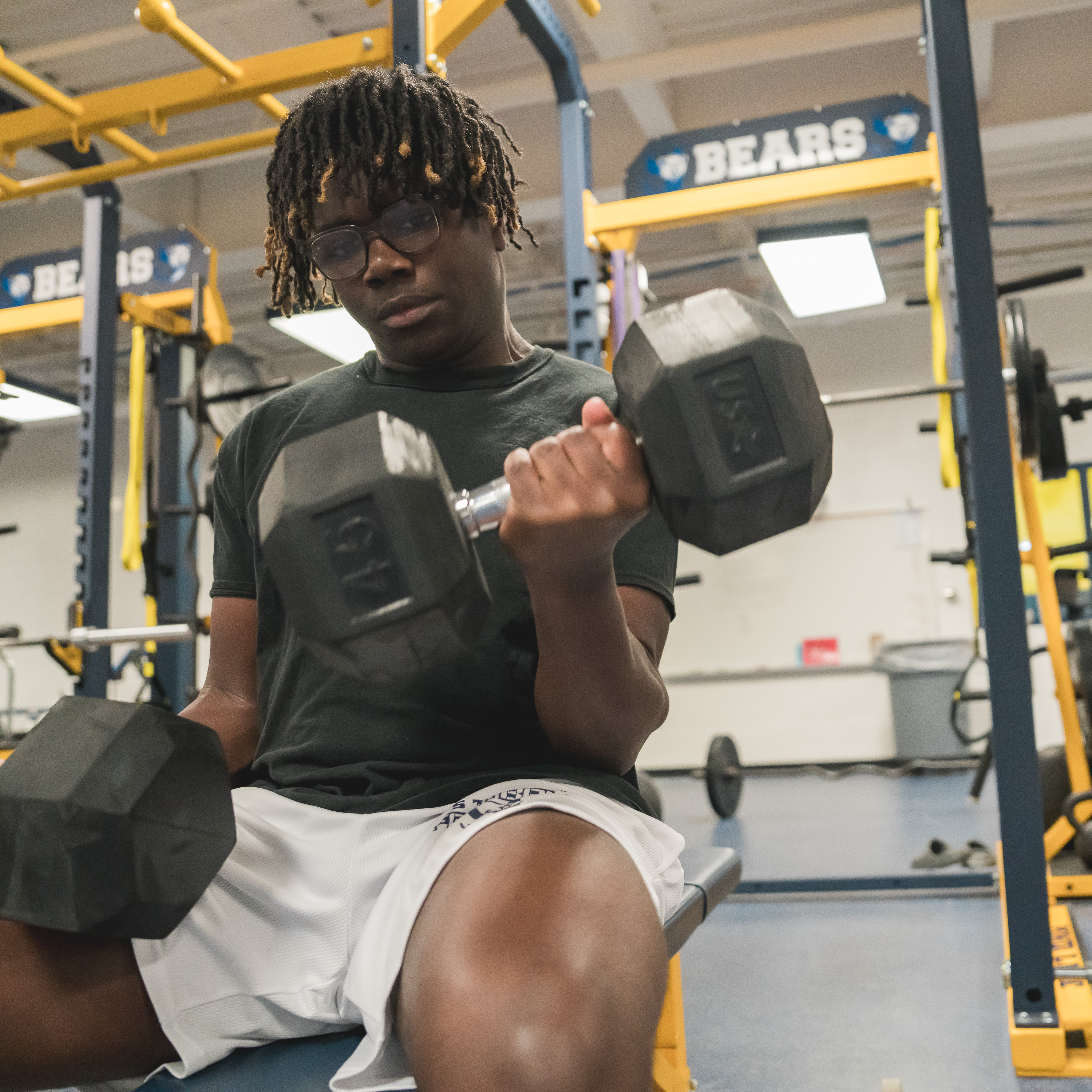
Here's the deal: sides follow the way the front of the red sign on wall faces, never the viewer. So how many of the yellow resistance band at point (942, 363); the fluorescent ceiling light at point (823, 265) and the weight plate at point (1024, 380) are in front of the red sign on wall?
3

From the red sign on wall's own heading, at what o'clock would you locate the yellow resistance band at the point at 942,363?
The yellow resistance band is roughly at 12 o'clock from the red sign on wall.

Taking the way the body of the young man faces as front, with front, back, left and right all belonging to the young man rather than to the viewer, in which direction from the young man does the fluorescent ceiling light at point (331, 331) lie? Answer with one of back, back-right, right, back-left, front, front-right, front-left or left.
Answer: back

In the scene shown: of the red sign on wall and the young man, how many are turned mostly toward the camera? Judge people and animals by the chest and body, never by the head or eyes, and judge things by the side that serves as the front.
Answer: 2

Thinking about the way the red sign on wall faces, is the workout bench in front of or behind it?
in front

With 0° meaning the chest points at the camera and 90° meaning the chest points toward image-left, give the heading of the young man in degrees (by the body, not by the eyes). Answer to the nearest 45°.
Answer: approximately 0°

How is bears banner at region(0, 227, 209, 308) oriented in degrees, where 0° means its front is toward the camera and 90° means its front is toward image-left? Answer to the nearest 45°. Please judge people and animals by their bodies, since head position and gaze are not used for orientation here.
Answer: approximately 0°

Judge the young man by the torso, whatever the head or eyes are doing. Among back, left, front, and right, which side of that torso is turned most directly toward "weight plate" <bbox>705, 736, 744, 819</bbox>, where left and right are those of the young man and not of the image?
back

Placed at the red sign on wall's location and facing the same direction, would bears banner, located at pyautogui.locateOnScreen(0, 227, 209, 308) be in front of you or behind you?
in front
